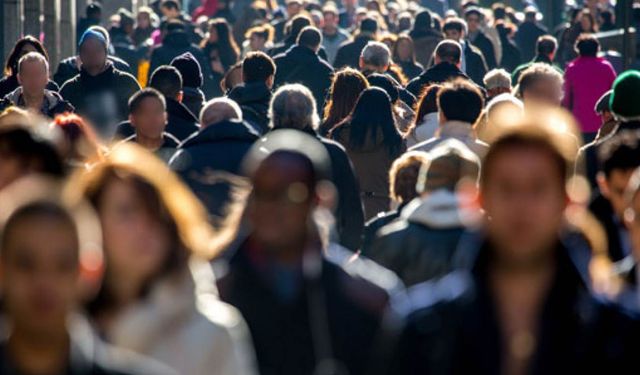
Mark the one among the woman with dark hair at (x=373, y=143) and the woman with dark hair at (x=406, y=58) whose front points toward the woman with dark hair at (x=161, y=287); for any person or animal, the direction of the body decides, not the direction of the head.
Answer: the woman with dark hair at (x=406, y=58)

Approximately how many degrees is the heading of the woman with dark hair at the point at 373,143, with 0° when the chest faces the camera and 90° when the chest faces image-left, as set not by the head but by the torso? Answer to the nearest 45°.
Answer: approximately 180°

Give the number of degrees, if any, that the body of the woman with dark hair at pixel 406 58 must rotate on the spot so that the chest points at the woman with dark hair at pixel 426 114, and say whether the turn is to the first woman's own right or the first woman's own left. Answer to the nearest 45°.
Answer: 0° — they already face them

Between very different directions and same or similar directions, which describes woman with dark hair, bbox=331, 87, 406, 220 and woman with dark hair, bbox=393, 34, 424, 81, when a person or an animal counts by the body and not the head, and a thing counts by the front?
very different directions

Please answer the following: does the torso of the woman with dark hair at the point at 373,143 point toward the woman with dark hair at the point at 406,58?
yes

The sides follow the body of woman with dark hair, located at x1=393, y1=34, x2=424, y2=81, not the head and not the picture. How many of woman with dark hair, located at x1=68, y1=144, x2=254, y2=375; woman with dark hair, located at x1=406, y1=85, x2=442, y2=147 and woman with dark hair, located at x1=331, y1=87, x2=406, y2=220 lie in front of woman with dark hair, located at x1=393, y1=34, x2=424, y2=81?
3

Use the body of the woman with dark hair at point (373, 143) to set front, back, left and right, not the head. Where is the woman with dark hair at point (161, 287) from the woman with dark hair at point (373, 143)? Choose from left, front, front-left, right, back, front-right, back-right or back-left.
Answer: back

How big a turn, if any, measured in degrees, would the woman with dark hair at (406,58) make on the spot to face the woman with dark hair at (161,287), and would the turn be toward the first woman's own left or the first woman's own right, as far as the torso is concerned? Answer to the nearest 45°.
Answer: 0° — they already face them

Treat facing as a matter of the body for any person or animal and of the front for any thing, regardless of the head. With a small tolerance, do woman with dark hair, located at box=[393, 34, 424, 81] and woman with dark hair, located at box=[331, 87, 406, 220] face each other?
yes

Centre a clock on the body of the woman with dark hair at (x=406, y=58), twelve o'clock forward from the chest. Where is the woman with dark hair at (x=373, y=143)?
the woman with dark hair at (x=373, y=143) is roughly at 12 o'clock from the woman with dark hair at (x=406, y=58).
